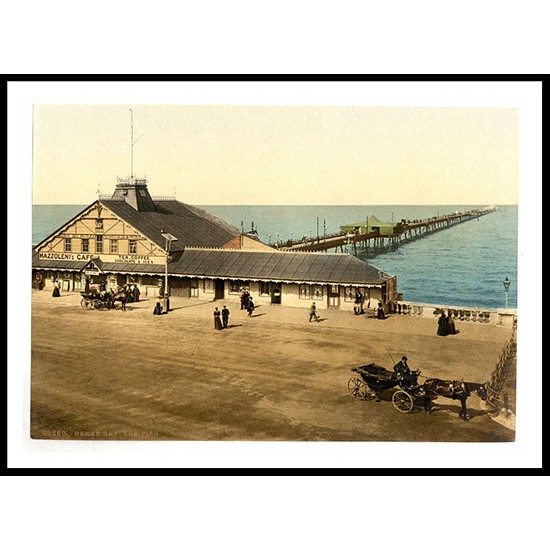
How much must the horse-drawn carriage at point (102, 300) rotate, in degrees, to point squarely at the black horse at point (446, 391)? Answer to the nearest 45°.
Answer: approximately 45° to its right

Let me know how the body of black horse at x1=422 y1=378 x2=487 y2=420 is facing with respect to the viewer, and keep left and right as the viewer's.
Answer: facing to the right of the viewer

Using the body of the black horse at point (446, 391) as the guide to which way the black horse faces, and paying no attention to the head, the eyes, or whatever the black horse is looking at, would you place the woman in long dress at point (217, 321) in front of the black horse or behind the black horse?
behind

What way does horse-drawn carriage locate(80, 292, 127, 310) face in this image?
to the viewer's right

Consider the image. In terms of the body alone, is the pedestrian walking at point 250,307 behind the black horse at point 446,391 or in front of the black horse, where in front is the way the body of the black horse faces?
behind

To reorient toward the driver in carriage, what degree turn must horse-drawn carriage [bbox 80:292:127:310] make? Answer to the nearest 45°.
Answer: approximately 45° to its right

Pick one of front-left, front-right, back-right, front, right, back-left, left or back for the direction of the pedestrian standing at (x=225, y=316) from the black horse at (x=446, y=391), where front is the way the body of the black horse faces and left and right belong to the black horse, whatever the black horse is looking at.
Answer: back

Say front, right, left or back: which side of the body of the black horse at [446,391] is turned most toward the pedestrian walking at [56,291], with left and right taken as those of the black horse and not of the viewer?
back

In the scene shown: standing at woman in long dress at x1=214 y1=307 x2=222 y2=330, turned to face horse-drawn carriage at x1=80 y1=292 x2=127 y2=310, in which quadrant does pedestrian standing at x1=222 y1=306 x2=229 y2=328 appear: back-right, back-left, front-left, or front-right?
back-right

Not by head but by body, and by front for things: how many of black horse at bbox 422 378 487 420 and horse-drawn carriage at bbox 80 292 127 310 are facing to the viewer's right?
2
